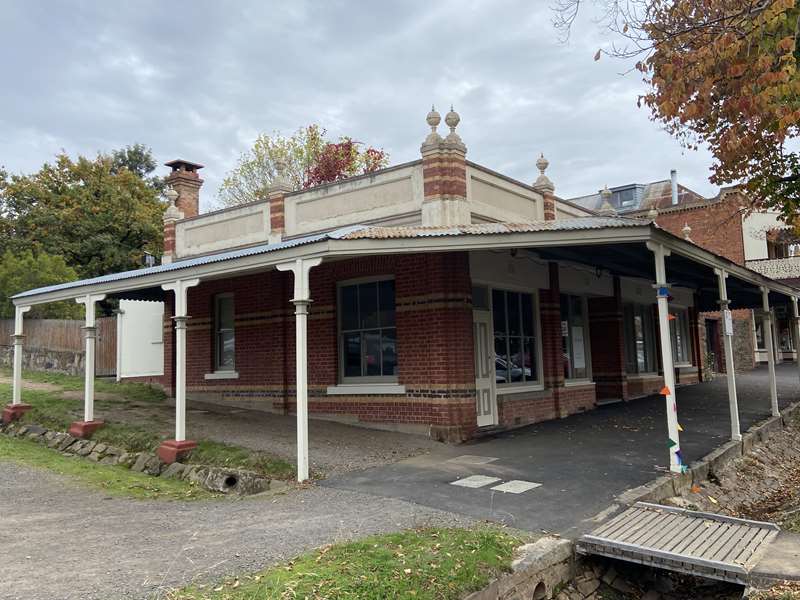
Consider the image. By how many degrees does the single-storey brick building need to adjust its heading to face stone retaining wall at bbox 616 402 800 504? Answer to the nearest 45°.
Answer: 0° — it already faces it

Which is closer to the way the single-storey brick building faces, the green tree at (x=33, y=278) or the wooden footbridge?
the wooden footbridge

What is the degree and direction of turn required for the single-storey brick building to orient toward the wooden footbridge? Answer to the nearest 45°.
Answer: approximately 45° to its right

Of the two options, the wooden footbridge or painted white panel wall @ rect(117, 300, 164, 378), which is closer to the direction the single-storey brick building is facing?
the wooden footbridge

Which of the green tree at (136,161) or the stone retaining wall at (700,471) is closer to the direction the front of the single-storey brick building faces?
the stone retaining wall

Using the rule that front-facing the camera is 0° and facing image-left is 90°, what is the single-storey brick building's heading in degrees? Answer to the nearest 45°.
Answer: approximately 315°
